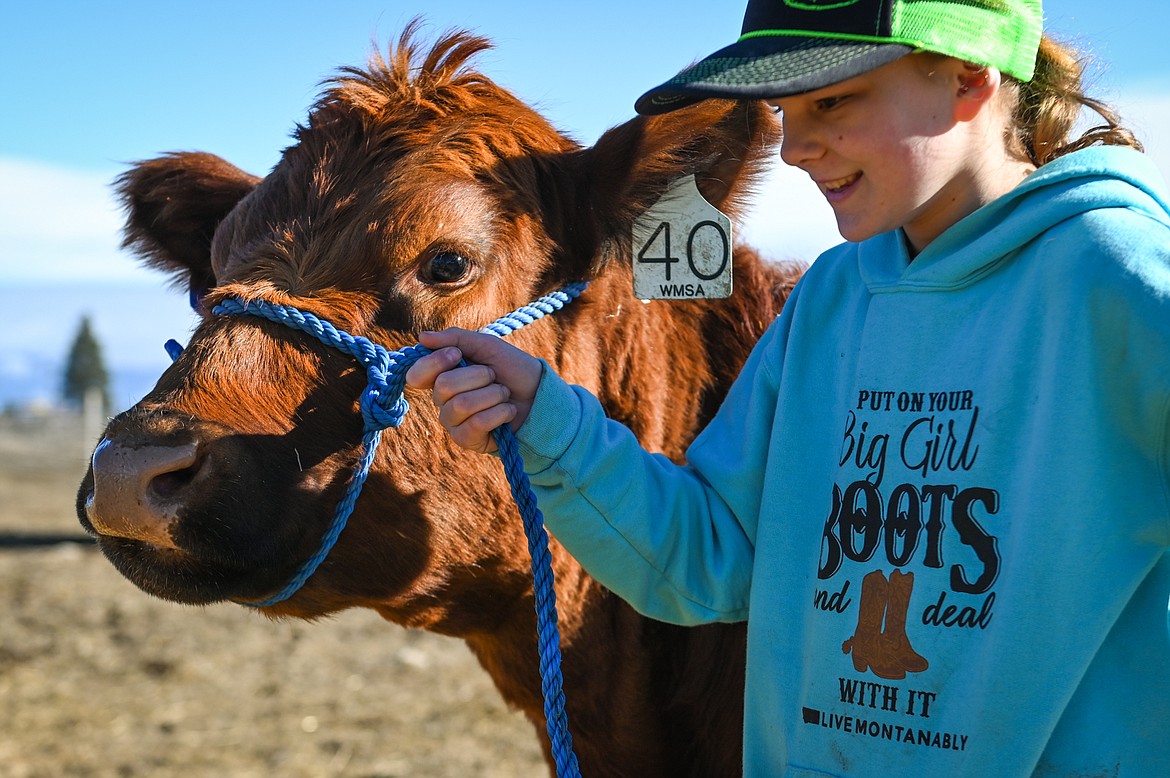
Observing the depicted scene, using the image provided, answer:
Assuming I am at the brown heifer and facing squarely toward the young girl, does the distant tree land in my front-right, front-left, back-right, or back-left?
back-left

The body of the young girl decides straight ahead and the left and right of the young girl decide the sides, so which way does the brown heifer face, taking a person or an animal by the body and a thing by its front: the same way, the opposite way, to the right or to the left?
the same way

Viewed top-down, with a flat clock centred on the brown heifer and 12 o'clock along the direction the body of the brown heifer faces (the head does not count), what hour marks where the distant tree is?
The distant tree is roughly at 4 o'clock from the brown heifer.

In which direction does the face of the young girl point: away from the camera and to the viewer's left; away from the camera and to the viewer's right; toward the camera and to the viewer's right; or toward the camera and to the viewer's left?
toward the camera and to the viewer's left

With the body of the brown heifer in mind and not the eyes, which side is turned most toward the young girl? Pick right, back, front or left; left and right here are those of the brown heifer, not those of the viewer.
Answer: left

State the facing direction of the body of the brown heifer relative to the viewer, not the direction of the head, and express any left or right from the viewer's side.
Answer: facing the viewer and to the left of the viewer

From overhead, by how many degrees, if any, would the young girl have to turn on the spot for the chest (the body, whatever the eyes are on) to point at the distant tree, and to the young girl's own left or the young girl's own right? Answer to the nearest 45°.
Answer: approximately 90° to the young girl's own right

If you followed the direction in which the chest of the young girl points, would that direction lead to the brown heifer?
no

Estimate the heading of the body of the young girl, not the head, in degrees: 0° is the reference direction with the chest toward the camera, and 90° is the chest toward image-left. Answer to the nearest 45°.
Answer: approximately 45°

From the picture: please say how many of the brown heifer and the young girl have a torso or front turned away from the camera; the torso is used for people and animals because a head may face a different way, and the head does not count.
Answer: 0

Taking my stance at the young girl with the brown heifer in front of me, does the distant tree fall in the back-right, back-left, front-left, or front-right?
front-right
